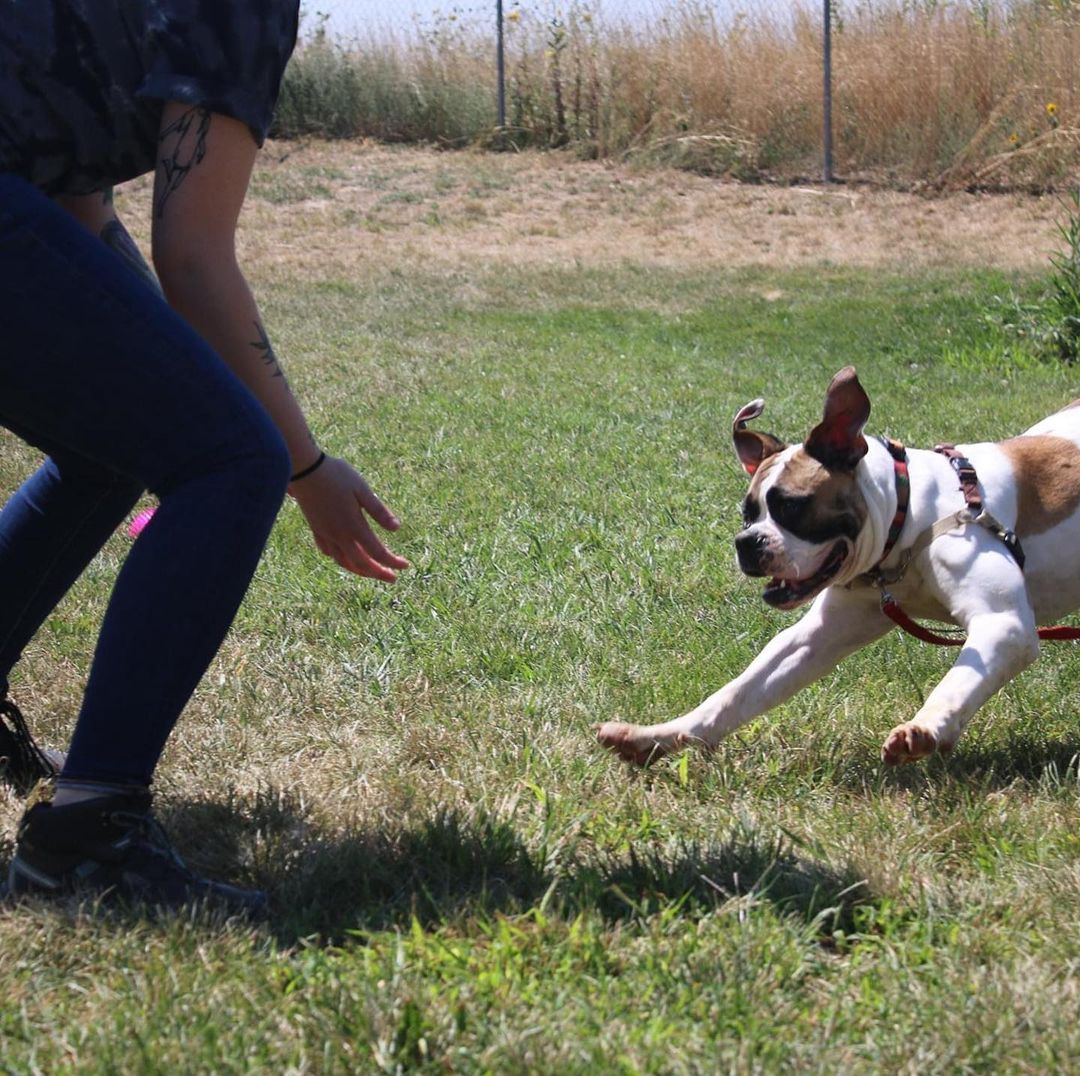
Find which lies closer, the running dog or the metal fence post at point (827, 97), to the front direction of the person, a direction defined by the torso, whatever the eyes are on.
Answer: the running dog

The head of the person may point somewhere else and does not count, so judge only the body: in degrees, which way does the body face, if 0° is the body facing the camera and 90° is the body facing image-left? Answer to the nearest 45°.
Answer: approximately 270°

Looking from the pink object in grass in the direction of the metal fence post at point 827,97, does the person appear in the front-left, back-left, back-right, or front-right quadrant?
back-right

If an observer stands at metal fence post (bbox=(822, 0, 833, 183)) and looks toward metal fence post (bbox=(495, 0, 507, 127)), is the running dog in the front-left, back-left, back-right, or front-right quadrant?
back-left

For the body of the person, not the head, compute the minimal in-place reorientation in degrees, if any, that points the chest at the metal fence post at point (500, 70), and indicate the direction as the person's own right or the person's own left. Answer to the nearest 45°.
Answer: approximately 90° to the person's own left

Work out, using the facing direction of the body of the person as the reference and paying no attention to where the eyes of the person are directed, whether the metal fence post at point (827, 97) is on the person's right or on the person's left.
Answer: on the person's left

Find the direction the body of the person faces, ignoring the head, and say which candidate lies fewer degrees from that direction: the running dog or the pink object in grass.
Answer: the running dog
